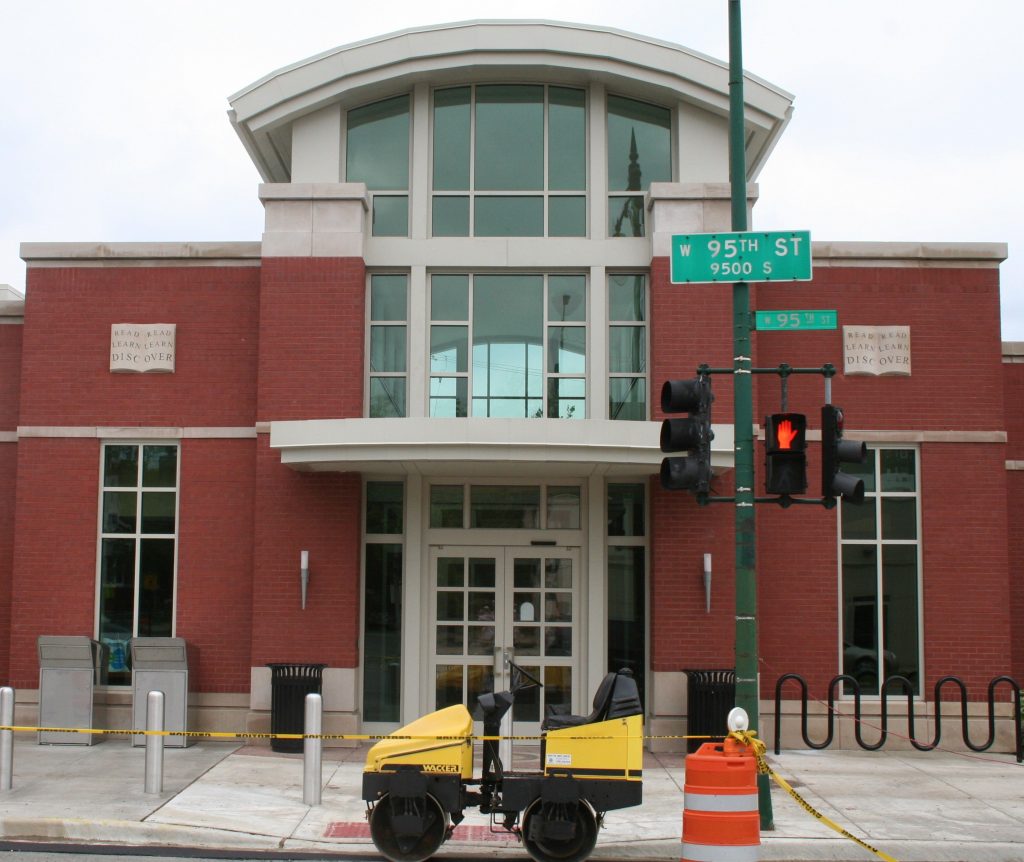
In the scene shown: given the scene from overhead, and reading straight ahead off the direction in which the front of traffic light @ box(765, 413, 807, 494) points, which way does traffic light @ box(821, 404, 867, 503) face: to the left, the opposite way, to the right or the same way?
to the left

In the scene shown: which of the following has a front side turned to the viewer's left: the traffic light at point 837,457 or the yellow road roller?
the yellow road roller

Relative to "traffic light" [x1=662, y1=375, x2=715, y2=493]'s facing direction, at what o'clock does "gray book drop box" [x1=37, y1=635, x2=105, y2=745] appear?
The gray book drop box is roughly at 1 o'clock from the traffic light.

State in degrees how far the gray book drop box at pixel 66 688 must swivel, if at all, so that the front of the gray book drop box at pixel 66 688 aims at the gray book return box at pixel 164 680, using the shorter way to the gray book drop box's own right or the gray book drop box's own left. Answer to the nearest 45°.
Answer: approximately 90° to the gray book drop box's own left

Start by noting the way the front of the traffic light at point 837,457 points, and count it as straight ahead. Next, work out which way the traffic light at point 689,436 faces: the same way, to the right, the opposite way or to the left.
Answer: the opposite way

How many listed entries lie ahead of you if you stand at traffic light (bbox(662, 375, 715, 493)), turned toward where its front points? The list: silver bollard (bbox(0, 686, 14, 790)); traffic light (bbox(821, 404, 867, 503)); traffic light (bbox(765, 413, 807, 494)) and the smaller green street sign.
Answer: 1

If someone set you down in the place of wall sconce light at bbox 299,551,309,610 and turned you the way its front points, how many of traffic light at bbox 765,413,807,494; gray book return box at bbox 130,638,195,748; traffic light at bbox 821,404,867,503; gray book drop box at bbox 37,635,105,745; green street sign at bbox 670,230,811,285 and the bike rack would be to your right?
2

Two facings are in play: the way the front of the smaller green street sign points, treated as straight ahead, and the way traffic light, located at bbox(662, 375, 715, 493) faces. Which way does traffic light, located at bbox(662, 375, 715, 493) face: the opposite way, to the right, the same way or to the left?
to the right

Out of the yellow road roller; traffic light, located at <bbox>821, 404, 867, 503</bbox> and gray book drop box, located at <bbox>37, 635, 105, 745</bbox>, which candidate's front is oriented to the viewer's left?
the yellow road roller

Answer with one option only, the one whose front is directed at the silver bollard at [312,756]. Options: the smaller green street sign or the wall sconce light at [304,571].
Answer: the wall sconce light

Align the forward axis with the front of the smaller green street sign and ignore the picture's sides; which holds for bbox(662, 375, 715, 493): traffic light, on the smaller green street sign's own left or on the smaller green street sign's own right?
on the smaller green street sign's own right

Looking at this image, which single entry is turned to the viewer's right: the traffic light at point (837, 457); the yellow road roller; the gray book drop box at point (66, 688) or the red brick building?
the traffic light
